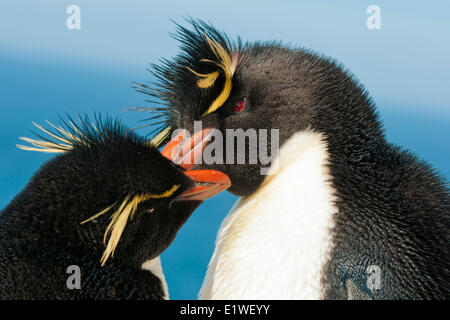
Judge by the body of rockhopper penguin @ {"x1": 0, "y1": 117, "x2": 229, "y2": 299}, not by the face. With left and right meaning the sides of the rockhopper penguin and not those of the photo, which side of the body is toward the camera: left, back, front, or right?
right
